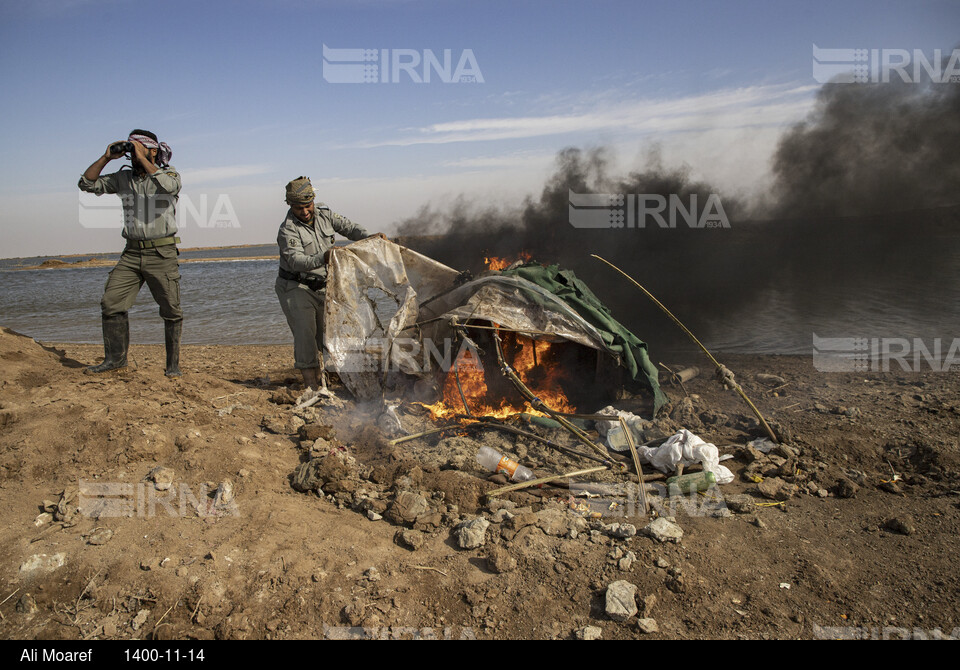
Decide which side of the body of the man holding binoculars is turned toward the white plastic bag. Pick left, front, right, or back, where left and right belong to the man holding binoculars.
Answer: left

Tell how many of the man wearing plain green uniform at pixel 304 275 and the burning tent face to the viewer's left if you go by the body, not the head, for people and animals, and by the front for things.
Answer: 0

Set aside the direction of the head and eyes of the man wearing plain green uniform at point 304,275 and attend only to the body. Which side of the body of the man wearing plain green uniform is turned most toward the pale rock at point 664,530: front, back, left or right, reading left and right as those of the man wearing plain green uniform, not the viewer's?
front

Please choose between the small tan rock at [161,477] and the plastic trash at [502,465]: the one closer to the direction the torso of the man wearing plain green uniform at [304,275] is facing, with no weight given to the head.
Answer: the plastic trash

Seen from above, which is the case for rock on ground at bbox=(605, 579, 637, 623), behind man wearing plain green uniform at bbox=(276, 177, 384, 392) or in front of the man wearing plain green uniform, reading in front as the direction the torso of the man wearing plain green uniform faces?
in front

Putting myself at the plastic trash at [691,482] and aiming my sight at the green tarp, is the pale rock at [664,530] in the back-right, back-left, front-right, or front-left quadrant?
back-left

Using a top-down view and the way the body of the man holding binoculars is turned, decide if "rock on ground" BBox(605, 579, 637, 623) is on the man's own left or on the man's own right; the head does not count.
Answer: on the man's own left

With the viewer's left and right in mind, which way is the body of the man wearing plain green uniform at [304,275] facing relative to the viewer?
facing the viewer and to the right of the viewer

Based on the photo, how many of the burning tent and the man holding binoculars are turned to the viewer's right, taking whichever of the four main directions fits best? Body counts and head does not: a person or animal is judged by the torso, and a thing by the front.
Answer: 0

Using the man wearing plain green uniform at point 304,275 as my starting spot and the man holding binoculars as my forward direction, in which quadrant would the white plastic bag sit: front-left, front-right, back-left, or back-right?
back-left
